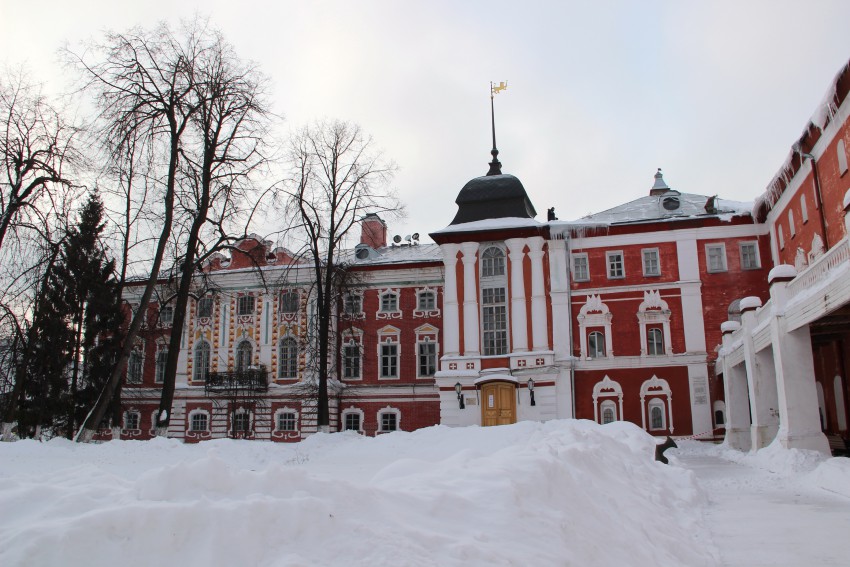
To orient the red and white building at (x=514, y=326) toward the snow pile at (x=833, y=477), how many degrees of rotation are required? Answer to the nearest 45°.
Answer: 0° — it already faces it

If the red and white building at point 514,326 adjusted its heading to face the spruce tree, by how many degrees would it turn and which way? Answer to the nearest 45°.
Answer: approximately 90° to its right

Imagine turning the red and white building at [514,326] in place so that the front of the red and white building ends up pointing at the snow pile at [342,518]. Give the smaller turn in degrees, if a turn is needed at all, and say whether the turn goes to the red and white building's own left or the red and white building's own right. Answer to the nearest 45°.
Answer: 0° — it already faces it

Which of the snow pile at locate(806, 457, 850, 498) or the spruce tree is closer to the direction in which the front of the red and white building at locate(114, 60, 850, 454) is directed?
the snow pile

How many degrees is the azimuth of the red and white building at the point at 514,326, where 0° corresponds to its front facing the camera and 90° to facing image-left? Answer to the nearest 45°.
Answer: approximately 0°
